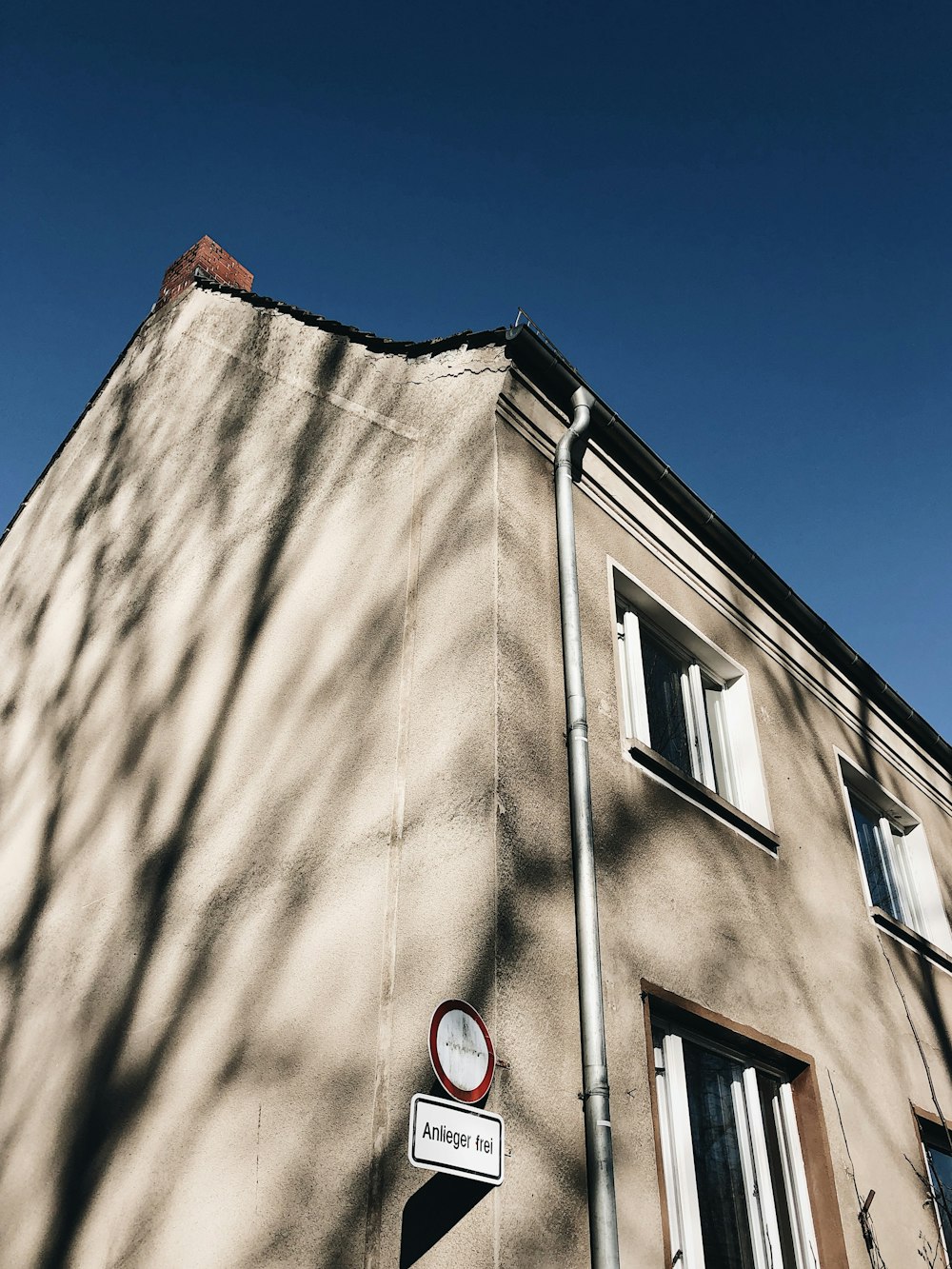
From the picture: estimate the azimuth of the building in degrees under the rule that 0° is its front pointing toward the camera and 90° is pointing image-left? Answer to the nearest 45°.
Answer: approximately 315°

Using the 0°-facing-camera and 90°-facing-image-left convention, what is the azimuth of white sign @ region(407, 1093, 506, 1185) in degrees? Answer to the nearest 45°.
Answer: approximately 315°
